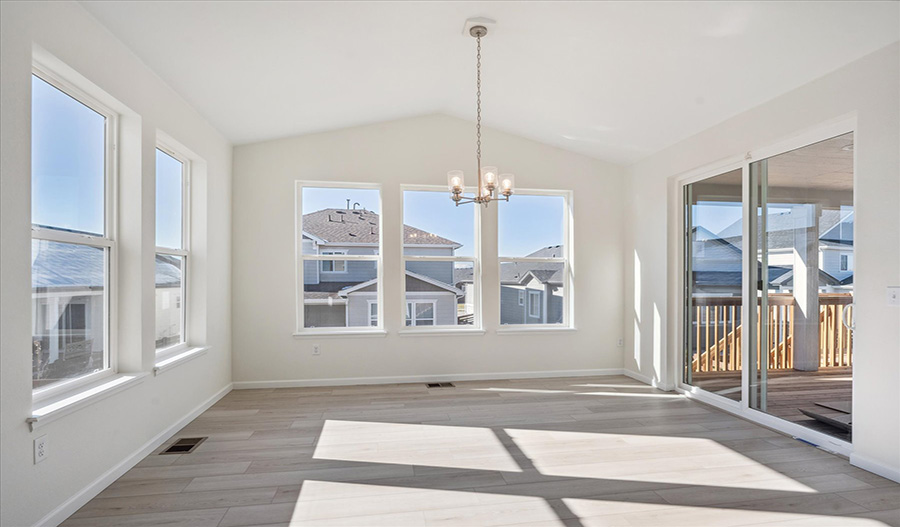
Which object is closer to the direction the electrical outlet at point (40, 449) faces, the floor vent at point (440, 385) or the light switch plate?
the light switch plate

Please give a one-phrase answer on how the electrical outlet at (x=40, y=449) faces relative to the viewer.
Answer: facing the viewer and to the right of the viewer

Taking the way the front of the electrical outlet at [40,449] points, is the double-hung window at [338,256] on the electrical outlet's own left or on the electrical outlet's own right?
on the electrical outlet's own left
